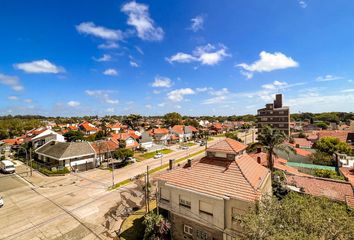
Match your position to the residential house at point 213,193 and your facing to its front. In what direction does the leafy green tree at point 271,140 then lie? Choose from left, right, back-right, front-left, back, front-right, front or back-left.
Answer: back

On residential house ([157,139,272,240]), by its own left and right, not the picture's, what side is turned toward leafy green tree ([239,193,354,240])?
left

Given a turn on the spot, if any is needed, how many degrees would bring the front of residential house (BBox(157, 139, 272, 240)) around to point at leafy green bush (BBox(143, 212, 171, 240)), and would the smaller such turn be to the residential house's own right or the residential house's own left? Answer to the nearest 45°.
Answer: approximately 45° to the residential house's own right

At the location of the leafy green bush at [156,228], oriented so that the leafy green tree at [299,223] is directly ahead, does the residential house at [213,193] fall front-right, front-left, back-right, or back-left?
front-left

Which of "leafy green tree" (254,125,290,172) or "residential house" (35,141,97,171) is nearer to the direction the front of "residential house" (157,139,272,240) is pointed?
the residential house

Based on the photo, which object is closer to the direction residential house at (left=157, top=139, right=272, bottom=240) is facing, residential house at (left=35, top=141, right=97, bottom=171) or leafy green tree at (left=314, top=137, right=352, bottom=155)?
the residential house

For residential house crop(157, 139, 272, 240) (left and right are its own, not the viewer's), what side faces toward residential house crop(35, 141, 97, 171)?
right

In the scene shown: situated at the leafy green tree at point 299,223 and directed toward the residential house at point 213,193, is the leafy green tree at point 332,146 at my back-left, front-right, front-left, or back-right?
front-right

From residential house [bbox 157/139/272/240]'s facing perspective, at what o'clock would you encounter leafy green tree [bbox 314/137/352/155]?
The leafy green tree is roughly at 6 o'clock from the residential house.

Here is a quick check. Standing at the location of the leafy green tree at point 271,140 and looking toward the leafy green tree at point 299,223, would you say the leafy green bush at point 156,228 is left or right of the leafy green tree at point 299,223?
right

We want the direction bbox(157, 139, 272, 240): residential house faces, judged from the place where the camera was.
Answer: facing the viewer and to the left of the viewer

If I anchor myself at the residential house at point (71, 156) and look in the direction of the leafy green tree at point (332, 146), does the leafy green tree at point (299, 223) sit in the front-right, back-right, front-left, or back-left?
front-right
